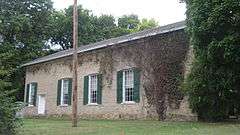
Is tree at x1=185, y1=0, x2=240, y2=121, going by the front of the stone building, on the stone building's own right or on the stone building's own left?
on the stone building's own left

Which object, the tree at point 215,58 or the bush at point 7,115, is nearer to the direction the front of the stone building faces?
the bush

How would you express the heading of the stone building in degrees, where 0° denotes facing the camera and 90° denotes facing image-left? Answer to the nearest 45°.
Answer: approximately 45°

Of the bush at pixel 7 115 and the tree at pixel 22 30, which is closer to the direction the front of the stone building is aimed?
the bush

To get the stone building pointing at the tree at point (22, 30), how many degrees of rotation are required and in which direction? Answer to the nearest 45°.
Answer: approximately 90° to its right
